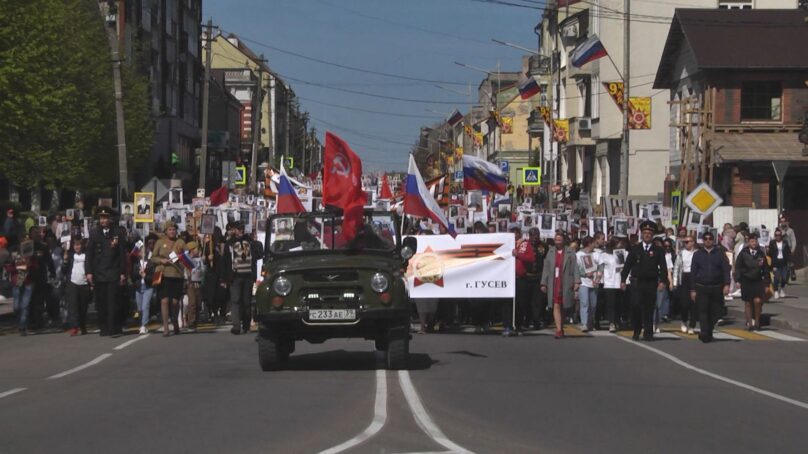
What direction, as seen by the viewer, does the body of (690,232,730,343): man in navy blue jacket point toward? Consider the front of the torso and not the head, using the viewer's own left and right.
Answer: facing the viewer

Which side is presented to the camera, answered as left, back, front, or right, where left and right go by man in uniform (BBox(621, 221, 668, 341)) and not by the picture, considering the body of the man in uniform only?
front

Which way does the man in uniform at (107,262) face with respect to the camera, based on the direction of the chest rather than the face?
toward the camera

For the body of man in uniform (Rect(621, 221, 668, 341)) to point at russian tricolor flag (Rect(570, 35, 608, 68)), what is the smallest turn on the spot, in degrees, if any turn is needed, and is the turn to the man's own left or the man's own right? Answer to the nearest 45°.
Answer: approximately 180°

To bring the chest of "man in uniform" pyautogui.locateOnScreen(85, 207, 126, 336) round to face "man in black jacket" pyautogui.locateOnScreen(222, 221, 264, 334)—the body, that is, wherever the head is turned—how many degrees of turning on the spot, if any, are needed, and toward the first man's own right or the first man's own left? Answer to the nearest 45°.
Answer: approximately 90° to the first man's own left

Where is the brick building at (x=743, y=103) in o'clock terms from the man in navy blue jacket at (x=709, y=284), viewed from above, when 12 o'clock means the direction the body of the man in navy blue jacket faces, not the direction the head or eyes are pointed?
The brick building is roughly at 6 o'clock from the man in navy blue jacket.

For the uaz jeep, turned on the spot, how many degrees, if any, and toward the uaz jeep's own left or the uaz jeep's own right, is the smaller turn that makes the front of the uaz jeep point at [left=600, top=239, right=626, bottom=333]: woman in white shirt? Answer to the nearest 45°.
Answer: approximately 135° to the uaz jeep's own left

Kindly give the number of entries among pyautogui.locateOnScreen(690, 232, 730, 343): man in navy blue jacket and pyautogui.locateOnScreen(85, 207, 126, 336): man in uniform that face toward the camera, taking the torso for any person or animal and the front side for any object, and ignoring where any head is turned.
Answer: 2

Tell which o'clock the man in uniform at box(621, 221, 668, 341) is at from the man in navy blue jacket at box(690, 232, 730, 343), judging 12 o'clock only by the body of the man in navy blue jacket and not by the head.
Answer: The man in uniform is roughly at 2 o'clock from the man in navy blue jacket.

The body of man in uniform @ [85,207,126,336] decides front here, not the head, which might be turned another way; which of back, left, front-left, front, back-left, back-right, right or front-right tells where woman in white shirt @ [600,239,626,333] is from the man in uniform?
left

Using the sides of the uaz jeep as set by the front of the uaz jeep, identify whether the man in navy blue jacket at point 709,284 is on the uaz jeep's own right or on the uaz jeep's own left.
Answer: on the uaz jeep's own left
